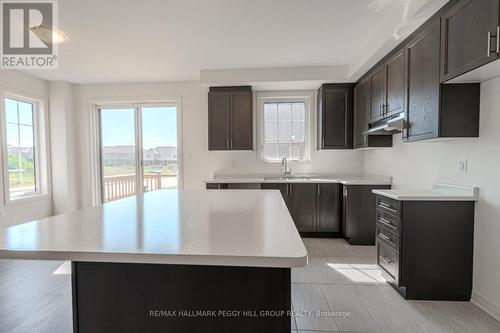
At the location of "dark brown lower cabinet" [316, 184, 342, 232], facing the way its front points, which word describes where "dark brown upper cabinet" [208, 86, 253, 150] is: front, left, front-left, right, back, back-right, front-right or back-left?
right

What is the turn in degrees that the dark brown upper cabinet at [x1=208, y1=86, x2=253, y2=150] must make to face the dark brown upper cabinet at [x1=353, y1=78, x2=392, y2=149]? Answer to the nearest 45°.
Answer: approximately 90° to its left

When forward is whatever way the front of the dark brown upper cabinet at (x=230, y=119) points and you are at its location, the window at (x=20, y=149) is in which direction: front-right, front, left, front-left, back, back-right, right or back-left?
right

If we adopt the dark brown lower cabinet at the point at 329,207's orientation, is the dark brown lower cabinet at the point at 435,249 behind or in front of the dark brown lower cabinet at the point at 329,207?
in front

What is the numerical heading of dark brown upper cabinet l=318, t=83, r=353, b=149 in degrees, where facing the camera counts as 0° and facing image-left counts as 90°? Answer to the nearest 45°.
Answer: approximately 0°

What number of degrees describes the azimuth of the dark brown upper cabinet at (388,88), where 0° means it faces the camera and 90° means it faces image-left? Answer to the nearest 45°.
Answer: approximately 45°

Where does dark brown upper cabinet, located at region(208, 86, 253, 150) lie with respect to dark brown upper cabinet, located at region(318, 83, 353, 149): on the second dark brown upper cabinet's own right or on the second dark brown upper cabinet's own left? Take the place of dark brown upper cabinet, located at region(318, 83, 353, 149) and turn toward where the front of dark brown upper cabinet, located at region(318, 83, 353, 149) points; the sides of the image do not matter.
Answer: on the second dark brown upper cabinet's own right

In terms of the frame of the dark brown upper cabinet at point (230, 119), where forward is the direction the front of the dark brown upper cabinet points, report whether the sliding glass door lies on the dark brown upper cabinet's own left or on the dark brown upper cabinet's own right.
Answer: on the dark brown upper cabinet's own right
